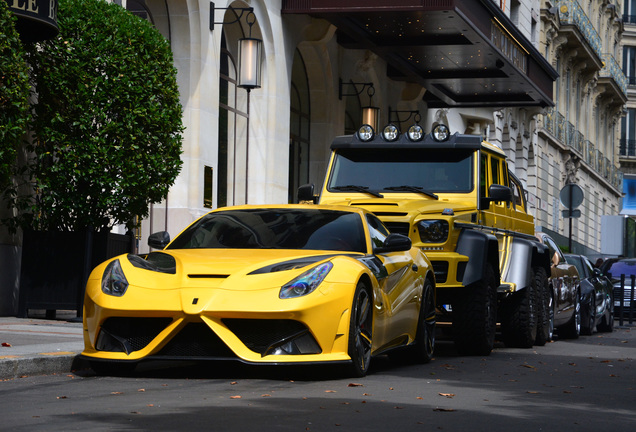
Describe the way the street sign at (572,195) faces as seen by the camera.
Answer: facing away from the viewer

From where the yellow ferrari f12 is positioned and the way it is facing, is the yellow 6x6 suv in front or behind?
behind

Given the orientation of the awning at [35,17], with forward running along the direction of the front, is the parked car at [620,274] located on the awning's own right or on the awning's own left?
on the awning's own left

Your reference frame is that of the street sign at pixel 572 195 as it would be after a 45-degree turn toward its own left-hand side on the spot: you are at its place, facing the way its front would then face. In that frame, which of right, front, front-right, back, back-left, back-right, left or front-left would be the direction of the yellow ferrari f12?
back-left

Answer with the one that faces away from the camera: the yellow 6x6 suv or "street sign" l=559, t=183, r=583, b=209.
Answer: the street sign
